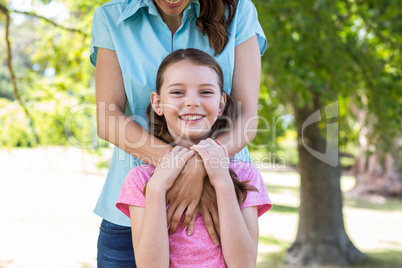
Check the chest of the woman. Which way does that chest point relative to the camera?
toward the camera

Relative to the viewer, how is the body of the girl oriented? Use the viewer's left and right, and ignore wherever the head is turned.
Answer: facing the viewer
